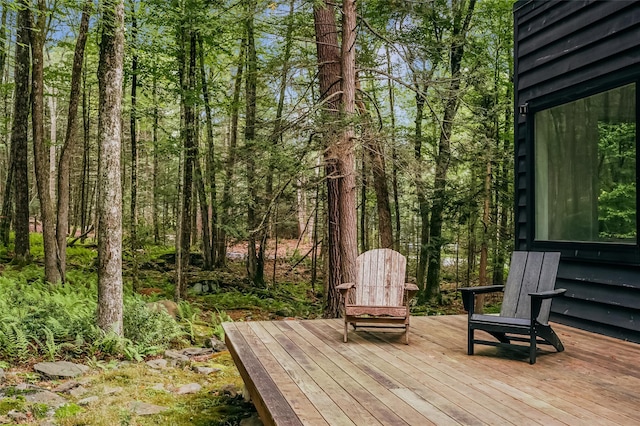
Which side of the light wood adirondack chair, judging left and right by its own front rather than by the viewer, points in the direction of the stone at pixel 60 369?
right

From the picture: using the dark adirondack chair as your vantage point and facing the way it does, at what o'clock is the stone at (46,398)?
The stone is roughly at 1 o'clock from the dark adirondack chair.

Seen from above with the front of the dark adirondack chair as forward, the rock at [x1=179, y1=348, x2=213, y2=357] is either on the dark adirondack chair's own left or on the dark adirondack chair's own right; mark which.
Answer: on the dark adirondack chair's own right

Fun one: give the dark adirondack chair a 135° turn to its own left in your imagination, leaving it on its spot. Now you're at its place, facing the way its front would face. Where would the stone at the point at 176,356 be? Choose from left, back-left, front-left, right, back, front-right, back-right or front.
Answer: back

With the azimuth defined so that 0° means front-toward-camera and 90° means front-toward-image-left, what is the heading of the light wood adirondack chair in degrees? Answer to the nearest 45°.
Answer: approximately 0°

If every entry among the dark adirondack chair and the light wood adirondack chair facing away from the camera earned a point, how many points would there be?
0

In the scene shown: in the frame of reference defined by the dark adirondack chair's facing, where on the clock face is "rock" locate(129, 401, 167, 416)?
The rock is roughly at 1 o'clock from the dark adirondack chair.

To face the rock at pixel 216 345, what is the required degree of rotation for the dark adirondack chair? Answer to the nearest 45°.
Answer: approximately 45° to its right

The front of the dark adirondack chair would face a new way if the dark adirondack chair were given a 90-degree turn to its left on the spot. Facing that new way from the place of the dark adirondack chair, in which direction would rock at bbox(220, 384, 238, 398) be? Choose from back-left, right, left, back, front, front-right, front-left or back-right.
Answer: back-right

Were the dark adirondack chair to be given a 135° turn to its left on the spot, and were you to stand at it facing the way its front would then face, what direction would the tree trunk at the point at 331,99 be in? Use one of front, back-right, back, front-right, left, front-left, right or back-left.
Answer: back-left

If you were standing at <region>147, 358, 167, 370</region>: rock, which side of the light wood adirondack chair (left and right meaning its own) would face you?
right

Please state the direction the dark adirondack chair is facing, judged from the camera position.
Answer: facing the viewer and to the left of the viewer

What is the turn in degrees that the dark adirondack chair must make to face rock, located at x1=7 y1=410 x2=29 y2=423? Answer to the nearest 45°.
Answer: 0° — it already faces it
